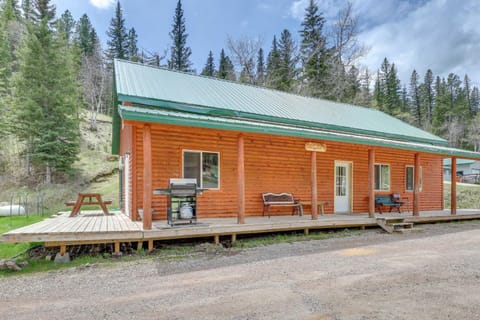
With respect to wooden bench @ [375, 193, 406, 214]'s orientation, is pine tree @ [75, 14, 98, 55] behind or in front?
behind

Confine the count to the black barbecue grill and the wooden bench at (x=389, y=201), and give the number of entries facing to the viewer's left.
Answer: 0

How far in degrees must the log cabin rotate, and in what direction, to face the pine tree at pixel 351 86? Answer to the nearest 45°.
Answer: approximately 135° to its left

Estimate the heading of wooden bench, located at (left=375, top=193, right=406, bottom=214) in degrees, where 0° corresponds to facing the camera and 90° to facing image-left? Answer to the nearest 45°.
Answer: approximately 315°

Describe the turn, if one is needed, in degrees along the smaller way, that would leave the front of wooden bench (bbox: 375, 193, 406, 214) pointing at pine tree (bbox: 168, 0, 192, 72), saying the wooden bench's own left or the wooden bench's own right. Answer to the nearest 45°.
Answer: approximately 180°

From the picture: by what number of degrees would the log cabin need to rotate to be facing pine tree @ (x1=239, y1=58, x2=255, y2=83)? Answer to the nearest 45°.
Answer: approximately 135° to its left

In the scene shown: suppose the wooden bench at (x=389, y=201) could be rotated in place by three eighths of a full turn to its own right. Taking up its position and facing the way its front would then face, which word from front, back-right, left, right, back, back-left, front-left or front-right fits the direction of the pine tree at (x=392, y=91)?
right

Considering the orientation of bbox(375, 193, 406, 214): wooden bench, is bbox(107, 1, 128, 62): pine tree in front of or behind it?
behind

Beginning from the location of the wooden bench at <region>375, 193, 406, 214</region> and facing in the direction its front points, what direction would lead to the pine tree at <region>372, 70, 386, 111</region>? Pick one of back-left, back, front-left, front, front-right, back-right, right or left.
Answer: back-left

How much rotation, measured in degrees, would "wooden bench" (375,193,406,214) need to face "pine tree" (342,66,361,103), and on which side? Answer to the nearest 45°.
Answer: approximately 135° to its left

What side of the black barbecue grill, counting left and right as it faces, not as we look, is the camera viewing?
front

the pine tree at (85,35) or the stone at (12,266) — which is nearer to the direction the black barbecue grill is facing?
the stone

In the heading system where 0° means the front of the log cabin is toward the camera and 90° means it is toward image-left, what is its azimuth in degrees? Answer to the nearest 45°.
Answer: approximately 315°
